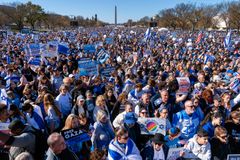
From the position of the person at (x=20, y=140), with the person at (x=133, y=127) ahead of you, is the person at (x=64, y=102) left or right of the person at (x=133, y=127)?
left

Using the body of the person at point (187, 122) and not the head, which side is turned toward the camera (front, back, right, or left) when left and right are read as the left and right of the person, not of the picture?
front

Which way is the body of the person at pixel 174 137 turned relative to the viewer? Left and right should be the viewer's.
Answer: facing the viewer and to the left of the viewer

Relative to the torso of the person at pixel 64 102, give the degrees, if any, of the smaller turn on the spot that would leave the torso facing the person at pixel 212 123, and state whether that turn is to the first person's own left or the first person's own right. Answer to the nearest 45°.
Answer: approximately 45° to the first person's own left

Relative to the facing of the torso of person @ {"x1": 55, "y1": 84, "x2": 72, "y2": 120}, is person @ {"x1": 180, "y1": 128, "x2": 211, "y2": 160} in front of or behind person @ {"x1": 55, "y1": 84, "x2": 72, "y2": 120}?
in front

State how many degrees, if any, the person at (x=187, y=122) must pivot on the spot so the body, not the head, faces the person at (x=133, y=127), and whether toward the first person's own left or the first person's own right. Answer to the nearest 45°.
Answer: approximately 45° to the first person's own right

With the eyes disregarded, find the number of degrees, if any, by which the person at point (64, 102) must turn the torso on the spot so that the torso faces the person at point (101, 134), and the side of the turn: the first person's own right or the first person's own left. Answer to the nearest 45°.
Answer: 0° — they already face them

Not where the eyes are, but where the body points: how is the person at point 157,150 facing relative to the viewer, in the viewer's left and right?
facing the viewer

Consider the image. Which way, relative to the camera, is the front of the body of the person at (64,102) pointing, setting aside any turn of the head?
toward the camera

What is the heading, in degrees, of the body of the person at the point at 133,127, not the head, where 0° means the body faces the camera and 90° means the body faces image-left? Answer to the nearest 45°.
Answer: approximately 180°
